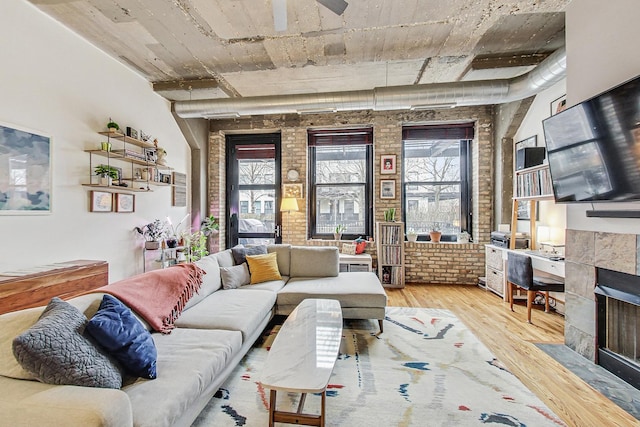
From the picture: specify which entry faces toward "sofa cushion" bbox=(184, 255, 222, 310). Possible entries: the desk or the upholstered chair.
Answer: the desk

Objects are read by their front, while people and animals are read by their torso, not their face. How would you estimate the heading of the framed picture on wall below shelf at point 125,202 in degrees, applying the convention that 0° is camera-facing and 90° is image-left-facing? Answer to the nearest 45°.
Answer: approximately 315°

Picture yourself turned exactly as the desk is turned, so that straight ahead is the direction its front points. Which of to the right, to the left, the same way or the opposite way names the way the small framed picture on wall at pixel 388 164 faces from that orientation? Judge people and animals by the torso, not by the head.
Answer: to the left

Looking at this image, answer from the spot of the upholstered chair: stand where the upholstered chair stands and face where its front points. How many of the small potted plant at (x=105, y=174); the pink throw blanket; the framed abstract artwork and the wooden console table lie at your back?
4

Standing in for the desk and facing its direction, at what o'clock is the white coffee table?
The white coffee table is roughly at 11 o'clock from the desk.

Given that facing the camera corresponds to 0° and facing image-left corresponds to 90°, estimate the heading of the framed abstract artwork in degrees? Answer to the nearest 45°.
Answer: approximately 315°

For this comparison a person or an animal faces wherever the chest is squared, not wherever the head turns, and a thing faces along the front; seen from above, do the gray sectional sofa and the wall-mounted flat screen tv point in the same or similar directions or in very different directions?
very different directions

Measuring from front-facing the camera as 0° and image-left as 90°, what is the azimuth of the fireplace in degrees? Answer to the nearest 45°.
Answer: approximately 45°

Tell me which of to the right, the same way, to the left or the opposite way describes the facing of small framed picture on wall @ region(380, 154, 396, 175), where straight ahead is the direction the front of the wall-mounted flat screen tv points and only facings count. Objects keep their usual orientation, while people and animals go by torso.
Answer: to the left

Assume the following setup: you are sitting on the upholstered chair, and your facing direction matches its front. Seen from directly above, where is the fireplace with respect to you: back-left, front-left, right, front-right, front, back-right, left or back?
right

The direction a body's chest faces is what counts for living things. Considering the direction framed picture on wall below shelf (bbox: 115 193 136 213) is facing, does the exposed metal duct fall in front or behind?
in front

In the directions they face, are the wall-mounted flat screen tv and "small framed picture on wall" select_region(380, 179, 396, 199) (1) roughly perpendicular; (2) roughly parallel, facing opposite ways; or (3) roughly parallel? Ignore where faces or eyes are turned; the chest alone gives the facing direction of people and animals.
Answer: roughly perpendicular

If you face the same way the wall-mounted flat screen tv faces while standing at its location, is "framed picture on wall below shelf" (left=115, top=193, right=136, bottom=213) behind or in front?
in front

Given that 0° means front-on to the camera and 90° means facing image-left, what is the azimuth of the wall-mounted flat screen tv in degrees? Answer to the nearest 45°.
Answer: approximately 45°

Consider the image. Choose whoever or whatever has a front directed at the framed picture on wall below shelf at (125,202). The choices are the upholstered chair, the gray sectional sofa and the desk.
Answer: the desk

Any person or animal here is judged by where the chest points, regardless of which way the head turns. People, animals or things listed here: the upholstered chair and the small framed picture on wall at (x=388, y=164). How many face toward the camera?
1
